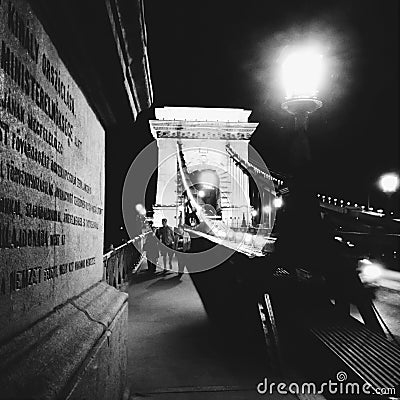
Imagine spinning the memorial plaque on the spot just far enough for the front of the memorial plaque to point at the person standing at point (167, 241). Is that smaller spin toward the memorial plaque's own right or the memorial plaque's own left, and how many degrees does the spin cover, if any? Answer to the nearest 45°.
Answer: approximately 135° to the memorial plaque's own left

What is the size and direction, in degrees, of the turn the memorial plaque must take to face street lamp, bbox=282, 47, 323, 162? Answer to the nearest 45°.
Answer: approximately 90° to its left

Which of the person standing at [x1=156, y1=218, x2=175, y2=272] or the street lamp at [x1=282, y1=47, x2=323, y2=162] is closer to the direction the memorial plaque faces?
the street lamp

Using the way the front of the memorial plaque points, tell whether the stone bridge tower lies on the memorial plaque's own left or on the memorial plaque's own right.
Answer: on the memorial plaque's own left

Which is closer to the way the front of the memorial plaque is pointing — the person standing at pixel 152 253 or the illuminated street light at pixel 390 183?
the illuminated street light

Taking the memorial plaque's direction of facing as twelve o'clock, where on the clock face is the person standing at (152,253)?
The person standing is roughly at 8 o'clock from the memorial plaque.

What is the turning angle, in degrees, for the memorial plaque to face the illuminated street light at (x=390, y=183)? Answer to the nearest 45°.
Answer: approximately 90° to its left

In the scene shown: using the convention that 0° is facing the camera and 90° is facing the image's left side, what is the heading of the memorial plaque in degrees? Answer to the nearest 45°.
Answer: approximately 315°

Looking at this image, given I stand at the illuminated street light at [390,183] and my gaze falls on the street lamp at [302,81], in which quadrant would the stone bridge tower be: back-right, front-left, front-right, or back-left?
back-right
